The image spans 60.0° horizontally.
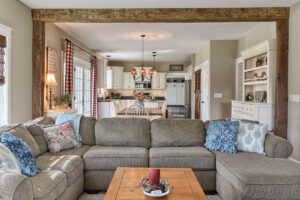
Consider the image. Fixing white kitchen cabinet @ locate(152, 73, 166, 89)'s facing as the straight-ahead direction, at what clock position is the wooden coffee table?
The wooden coffee table is roughly at 12 o'clock from the white kitchen cabinet.

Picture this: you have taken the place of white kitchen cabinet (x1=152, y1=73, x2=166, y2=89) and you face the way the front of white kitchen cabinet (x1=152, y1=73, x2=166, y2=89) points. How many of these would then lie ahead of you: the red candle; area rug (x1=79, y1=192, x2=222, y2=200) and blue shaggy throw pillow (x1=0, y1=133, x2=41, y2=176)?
3

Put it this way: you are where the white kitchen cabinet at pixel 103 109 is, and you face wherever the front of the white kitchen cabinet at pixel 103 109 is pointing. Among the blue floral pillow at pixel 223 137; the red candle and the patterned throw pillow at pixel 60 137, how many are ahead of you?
3

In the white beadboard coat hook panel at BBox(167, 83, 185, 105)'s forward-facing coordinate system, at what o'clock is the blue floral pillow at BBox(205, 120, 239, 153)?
The blue floral pillow is roughly at 12 o'clock from the white beadboard coat hook panel.

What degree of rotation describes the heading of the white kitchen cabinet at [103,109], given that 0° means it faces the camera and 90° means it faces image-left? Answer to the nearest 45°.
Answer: approximately 0°

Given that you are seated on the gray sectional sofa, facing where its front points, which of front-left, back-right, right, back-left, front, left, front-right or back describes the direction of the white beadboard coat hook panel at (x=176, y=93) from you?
back

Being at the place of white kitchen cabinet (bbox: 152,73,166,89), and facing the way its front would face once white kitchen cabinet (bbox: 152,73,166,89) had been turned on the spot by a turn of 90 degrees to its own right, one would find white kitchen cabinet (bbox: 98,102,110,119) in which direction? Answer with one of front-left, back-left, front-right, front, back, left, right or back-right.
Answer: front-left

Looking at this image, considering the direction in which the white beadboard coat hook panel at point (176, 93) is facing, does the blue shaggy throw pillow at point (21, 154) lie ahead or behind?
ahead

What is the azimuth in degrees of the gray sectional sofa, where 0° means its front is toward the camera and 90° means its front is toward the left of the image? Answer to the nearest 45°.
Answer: approximately 0°

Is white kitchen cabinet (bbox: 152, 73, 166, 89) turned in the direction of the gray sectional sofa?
yes

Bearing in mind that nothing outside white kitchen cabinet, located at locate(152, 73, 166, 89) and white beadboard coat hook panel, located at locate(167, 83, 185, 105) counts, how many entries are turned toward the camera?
2

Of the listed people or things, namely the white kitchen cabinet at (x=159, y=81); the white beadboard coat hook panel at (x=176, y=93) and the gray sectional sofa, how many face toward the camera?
3

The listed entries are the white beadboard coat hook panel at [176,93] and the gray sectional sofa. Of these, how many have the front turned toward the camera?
2

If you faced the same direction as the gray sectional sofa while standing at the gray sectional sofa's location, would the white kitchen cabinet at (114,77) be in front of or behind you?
behind

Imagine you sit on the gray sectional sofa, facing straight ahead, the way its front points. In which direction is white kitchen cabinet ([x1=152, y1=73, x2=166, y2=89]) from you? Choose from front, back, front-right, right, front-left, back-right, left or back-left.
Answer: back

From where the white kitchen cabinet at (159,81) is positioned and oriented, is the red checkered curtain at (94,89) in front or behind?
in front

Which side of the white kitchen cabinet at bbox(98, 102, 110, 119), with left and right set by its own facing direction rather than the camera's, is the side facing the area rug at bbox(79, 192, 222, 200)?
front
